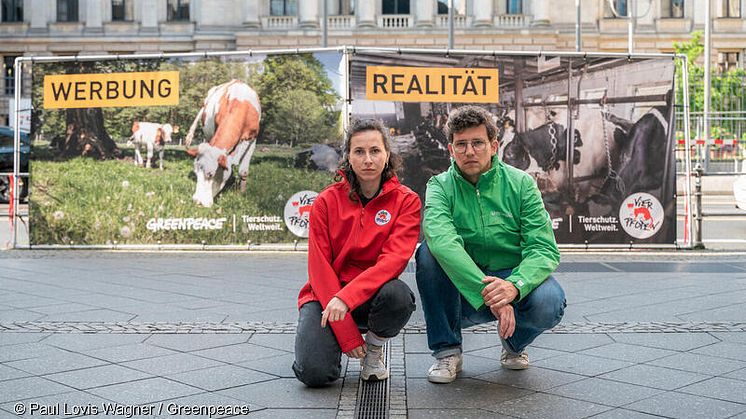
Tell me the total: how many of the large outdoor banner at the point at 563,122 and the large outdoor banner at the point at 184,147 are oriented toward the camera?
2

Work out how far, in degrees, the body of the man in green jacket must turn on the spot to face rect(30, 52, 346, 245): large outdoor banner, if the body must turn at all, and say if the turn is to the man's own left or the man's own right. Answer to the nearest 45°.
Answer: approximately 135° to the man's own right

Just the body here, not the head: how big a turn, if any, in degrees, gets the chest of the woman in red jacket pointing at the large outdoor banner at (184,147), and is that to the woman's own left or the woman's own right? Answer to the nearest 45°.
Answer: approximately 180°

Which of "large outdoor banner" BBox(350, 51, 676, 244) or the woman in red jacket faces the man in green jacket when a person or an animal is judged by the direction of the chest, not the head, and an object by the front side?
the large outdoor banner

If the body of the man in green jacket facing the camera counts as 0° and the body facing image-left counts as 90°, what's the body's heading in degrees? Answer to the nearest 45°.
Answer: approximately 0°

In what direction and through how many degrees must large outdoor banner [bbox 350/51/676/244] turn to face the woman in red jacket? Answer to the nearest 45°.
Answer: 0° — it already faces them

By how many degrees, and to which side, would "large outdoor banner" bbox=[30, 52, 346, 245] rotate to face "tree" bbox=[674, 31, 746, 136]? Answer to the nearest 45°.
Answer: approximately 135° to its left

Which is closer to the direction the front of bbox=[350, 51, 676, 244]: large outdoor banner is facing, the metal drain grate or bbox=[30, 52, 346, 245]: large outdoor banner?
the metal drain grate

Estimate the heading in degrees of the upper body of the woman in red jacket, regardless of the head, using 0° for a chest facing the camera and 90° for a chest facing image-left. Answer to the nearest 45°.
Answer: approximately 0°
